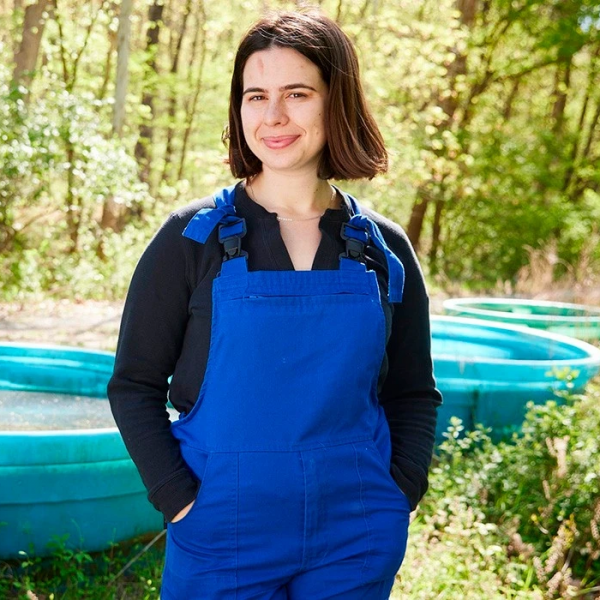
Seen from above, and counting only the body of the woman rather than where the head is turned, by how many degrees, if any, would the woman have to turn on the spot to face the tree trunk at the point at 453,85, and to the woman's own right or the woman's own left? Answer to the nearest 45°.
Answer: approximately 180°

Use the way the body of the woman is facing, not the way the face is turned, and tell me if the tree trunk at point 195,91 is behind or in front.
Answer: behind

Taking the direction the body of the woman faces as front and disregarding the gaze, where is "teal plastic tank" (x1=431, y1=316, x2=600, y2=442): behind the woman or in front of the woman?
behind

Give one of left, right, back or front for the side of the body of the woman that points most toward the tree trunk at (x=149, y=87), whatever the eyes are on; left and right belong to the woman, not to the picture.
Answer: back

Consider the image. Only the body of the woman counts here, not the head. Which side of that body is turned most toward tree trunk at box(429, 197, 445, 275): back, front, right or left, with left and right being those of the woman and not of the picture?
back

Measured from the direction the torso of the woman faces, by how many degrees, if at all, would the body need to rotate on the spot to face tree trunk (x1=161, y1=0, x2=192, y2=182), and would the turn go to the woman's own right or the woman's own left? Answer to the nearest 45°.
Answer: approximately 180°

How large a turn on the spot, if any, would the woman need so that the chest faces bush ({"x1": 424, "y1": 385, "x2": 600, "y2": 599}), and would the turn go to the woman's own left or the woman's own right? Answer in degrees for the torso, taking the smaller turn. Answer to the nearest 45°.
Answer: approximately 135° to the woman's own left

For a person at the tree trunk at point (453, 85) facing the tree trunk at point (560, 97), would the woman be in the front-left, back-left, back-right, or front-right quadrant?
back-right

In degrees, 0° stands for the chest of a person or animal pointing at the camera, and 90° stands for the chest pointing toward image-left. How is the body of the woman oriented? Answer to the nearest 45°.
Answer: approximately 0°
